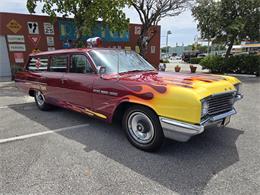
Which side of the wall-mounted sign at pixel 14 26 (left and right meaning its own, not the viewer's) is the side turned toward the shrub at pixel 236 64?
left

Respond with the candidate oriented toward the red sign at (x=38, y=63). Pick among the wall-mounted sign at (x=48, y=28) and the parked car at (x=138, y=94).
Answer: the wall-mounted sign

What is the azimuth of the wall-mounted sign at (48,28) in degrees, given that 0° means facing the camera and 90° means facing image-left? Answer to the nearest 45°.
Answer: approximately 0°

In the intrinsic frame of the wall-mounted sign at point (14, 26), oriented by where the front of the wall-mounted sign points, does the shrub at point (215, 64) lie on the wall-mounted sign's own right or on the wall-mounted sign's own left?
on the wall-mounted sign's own left

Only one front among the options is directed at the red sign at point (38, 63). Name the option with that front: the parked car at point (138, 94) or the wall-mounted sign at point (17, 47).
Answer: the wall-mounted sign

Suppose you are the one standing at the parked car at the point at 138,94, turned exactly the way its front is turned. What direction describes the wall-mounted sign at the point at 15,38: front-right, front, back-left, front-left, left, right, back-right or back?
back

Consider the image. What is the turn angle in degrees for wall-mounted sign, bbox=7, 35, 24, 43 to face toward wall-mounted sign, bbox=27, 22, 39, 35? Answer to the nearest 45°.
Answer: approximately 90° to its left
